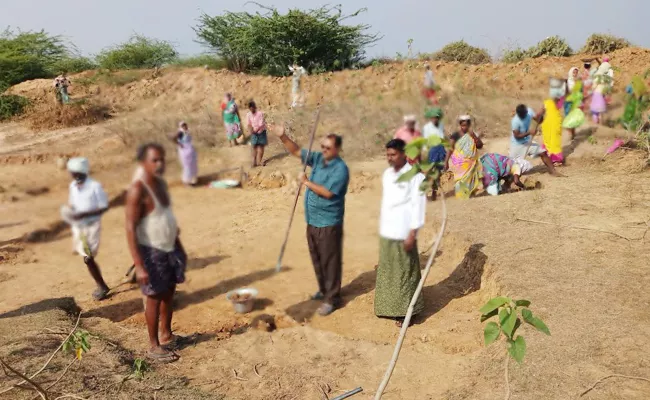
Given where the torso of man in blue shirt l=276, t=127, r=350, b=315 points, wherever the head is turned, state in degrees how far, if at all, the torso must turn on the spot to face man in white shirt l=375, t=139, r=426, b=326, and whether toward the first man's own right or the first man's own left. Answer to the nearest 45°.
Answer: approximately 90° to the first man's own left

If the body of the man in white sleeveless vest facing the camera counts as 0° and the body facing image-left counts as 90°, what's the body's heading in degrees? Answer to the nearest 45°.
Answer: approximately 315°

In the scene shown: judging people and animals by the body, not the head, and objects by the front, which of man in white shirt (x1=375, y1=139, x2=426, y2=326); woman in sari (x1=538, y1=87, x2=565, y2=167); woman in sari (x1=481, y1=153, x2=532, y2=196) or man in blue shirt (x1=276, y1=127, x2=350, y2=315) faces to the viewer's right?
woman in sari (x1=481, y1=153, x2=532, y2=196)

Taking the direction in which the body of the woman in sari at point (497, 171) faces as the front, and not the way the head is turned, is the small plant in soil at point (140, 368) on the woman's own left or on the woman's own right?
on the woman's own right

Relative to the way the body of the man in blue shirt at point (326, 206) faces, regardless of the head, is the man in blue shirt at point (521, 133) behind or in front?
behind

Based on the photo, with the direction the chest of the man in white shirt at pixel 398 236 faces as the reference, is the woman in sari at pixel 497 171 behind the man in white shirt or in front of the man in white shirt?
behind

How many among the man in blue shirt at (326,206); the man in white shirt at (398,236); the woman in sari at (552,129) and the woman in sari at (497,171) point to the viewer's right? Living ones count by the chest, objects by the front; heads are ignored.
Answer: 1

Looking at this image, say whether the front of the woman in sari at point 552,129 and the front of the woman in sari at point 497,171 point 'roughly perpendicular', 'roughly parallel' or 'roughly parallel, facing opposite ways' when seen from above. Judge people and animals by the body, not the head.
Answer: roughly perpendicular

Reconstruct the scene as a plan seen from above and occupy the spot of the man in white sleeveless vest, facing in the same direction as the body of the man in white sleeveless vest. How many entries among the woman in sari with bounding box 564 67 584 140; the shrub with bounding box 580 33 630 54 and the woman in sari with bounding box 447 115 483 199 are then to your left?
3

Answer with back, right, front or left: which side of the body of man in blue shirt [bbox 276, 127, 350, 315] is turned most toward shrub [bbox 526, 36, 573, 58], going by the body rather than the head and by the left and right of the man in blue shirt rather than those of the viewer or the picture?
back

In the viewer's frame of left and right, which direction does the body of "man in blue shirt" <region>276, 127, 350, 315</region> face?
facing the viewer and to the left of the viewer
